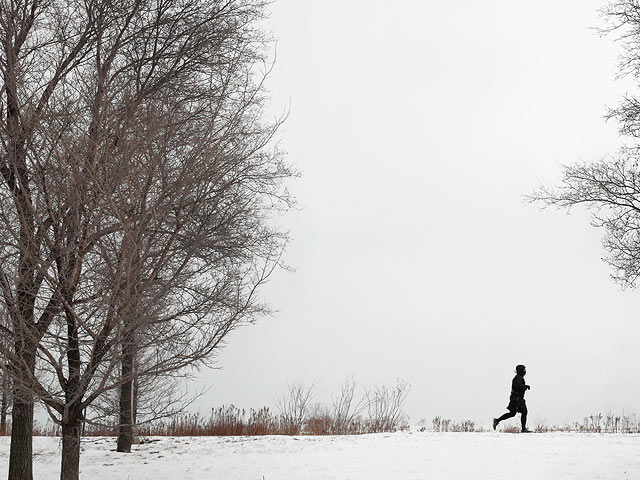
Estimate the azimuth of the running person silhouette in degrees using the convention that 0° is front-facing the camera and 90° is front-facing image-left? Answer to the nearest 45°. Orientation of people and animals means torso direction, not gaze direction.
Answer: approximately 270°

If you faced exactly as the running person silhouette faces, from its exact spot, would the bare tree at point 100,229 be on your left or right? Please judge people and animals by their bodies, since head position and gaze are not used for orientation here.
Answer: on your right
